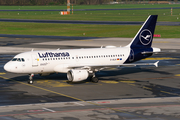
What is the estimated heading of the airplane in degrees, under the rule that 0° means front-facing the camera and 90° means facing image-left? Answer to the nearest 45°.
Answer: approximately 45°
